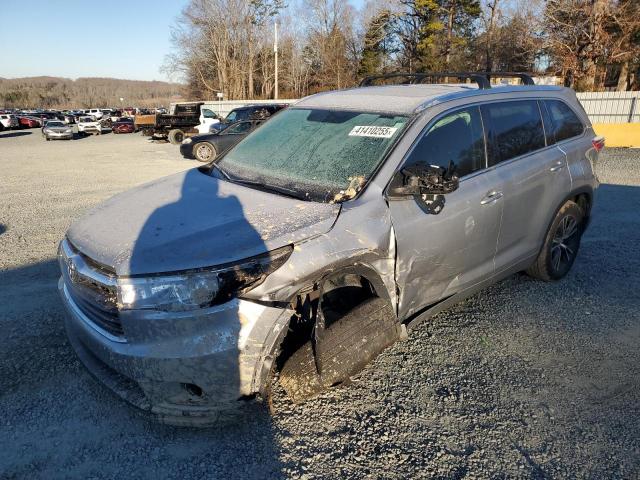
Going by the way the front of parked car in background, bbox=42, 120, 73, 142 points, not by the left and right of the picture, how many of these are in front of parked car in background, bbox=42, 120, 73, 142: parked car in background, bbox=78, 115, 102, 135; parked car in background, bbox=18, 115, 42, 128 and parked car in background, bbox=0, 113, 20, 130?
0

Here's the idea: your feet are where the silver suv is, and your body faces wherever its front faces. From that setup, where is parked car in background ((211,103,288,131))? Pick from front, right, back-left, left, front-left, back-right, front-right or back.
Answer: back-right

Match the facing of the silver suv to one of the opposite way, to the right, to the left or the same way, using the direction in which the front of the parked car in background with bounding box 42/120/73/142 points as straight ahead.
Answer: to the right

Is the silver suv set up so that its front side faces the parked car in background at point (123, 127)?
no

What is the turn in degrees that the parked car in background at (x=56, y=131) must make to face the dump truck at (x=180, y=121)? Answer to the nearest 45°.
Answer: approximately 45° to its left

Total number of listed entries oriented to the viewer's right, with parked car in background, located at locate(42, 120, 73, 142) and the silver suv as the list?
0

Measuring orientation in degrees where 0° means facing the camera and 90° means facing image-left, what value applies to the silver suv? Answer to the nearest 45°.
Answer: approximately 45°

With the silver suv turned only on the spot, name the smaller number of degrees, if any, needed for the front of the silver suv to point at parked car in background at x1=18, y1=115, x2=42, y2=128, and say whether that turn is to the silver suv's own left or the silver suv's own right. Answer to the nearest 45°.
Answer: approximately 90° to the silver suv's own right

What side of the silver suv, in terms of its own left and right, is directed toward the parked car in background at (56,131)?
right

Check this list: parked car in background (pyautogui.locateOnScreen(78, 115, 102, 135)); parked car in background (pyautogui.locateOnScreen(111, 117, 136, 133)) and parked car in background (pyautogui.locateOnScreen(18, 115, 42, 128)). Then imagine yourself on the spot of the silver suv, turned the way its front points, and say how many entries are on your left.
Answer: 0

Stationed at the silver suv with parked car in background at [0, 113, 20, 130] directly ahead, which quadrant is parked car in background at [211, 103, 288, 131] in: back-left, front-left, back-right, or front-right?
front-right

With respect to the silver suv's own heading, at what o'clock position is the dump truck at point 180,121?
The dump truck is roughly at 4 o'clock from the silver suv.

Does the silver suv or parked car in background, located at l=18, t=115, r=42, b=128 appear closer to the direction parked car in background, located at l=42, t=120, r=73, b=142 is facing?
the silver suv

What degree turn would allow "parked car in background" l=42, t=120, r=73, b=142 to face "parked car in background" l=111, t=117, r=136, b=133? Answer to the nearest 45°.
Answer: approximately 135° to its left

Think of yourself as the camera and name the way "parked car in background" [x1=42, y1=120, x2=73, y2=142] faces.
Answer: facing the viewer

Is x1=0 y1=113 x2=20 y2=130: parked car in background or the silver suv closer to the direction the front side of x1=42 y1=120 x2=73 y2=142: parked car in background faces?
the silver suv

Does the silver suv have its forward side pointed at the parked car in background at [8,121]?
no
